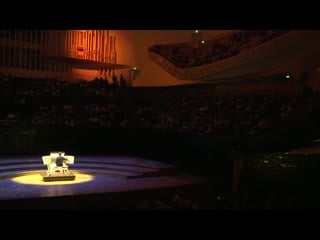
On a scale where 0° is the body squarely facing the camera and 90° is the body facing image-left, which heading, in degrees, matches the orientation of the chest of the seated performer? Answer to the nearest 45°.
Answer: approximately 180°
